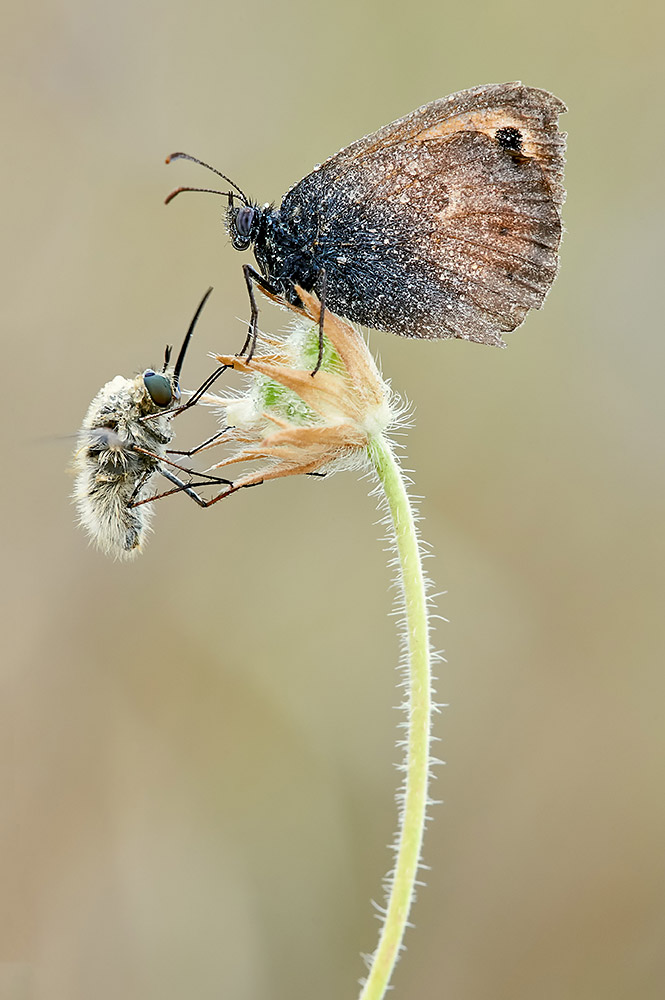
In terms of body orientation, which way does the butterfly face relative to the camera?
to the viewer's left

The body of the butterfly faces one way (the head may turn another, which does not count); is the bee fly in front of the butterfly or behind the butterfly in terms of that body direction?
in front
